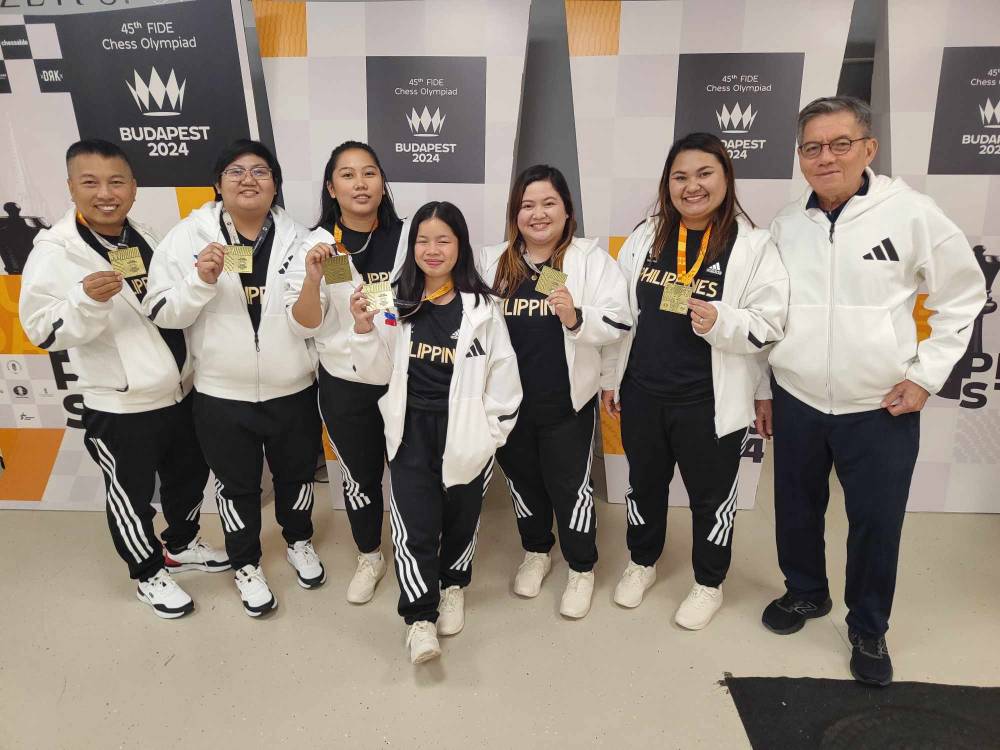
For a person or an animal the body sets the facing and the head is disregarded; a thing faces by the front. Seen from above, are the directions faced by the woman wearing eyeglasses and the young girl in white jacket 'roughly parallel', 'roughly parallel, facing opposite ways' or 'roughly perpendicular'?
roughly parallel

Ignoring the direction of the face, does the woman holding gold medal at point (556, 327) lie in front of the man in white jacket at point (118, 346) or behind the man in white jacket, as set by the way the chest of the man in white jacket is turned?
in front

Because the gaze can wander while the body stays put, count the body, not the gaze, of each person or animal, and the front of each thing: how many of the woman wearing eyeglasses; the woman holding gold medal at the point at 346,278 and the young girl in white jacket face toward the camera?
3

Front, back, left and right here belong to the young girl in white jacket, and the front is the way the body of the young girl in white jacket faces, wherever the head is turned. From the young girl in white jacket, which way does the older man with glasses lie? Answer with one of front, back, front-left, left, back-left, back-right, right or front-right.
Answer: left

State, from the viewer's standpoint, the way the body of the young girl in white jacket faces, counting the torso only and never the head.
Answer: toward the camera

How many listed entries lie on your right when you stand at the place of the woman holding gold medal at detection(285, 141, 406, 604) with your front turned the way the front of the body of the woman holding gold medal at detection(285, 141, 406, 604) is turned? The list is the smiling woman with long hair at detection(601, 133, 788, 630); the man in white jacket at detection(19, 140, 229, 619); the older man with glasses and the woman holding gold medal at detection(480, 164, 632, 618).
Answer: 1

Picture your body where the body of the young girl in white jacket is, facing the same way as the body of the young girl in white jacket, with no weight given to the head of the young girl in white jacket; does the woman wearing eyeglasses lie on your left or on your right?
on your right

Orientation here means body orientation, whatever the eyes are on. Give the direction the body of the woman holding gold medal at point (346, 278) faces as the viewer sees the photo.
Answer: toward the camera

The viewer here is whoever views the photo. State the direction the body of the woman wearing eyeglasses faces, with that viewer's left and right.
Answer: facing the viewer

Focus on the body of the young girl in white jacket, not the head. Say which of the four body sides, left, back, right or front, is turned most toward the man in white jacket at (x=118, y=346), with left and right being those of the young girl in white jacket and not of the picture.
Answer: right

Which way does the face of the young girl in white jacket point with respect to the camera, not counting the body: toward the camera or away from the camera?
toward the camera

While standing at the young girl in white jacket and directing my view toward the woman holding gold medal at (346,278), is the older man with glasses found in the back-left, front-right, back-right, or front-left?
back-right

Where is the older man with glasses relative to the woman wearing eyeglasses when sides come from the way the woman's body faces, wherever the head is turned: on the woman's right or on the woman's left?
on the woman's left
